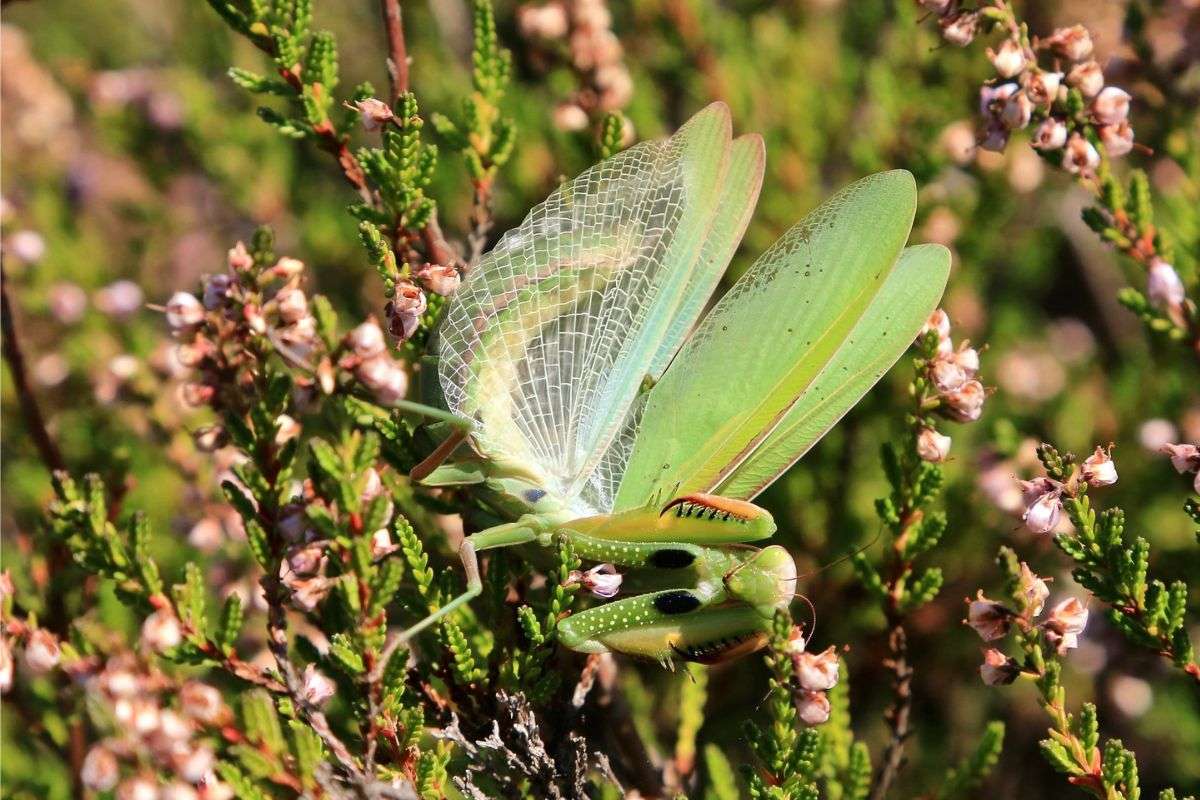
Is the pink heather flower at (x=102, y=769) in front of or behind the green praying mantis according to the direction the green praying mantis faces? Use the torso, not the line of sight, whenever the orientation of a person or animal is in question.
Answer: behind

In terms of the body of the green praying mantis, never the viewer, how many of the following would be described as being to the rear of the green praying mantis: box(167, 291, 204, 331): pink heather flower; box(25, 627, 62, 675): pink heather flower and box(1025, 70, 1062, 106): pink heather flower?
2

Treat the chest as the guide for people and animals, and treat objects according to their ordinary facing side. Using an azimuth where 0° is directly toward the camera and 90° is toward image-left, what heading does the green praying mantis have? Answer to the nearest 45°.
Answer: approximately 270°

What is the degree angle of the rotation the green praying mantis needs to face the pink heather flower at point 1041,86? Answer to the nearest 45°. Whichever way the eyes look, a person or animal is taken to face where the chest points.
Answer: approximately 45° to its left

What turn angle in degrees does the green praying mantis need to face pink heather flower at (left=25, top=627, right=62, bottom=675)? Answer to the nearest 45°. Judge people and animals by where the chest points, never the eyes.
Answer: approximately 180°

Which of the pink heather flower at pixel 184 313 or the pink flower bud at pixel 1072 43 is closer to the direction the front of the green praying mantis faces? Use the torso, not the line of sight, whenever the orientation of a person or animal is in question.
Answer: the pink flower bud

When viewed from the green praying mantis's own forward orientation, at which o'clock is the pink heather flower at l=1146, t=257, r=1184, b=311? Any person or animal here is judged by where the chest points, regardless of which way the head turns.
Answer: The pink heather flower is roughly at 11 o'clock from the green praying mantis.

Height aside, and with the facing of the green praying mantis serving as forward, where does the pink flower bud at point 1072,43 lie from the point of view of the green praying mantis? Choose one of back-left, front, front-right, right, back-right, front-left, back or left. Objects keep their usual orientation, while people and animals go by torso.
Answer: front-left

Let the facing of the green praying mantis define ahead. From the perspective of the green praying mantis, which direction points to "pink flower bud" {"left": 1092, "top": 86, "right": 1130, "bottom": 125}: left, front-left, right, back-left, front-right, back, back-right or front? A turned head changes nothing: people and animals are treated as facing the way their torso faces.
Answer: front-left

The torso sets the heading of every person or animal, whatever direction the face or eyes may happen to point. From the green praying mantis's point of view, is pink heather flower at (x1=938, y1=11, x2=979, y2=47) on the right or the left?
on its left

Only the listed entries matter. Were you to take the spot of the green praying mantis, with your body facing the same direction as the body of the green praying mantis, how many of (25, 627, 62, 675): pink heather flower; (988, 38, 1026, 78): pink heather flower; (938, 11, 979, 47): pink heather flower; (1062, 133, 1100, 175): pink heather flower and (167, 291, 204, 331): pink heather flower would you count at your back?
2
